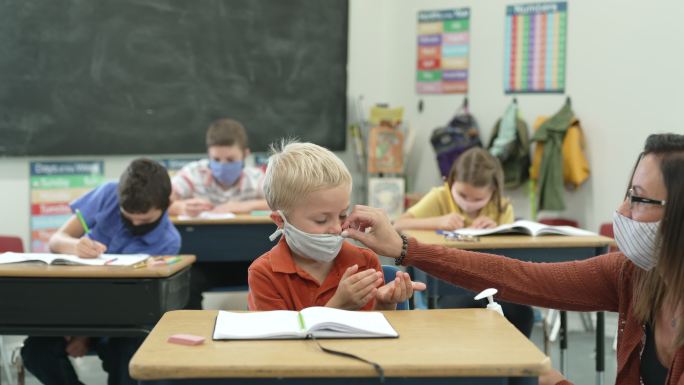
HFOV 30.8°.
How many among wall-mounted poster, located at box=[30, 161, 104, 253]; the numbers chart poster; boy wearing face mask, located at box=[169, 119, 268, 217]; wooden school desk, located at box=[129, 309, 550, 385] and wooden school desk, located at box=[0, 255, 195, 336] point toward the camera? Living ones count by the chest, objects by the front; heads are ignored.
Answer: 3

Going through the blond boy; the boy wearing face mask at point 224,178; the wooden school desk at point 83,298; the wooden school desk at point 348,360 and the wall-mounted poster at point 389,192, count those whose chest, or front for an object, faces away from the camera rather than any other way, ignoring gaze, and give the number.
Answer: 2

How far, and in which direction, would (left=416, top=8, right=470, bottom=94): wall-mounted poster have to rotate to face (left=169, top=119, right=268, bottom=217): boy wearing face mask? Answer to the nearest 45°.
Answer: approximately 45° to its right

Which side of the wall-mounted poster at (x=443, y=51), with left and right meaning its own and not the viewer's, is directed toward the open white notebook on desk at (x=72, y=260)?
front

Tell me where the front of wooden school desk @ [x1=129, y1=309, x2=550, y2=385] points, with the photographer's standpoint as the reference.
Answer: facing away from the viewer

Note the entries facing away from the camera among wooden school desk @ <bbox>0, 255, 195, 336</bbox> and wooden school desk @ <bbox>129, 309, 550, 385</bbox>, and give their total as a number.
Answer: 2

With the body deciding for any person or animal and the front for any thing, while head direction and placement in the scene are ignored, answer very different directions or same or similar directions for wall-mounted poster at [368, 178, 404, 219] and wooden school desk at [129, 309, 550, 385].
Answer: very different directions

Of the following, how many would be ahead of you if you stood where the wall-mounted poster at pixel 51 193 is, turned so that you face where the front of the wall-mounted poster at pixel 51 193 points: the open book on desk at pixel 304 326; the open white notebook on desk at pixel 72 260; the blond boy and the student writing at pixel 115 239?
4

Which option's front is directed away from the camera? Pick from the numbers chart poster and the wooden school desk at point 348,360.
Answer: the wooden school desk

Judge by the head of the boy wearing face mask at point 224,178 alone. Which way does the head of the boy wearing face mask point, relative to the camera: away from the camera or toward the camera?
toward the camera

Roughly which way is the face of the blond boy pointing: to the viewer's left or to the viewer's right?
to the viewer's right

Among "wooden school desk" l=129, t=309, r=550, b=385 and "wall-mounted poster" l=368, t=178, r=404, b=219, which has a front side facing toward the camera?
the wall-mounted poster

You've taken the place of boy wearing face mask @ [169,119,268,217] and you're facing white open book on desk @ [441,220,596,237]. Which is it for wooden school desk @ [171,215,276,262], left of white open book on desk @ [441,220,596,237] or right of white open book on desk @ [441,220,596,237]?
right

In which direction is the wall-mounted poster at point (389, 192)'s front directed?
toward the camera

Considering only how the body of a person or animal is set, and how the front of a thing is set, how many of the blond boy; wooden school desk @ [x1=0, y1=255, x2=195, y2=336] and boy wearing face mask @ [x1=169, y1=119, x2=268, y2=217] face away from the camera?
1

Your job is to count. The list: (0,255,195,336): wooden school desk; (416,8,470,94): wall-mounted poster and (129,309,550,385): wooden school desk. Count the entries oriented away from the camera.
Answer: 2
